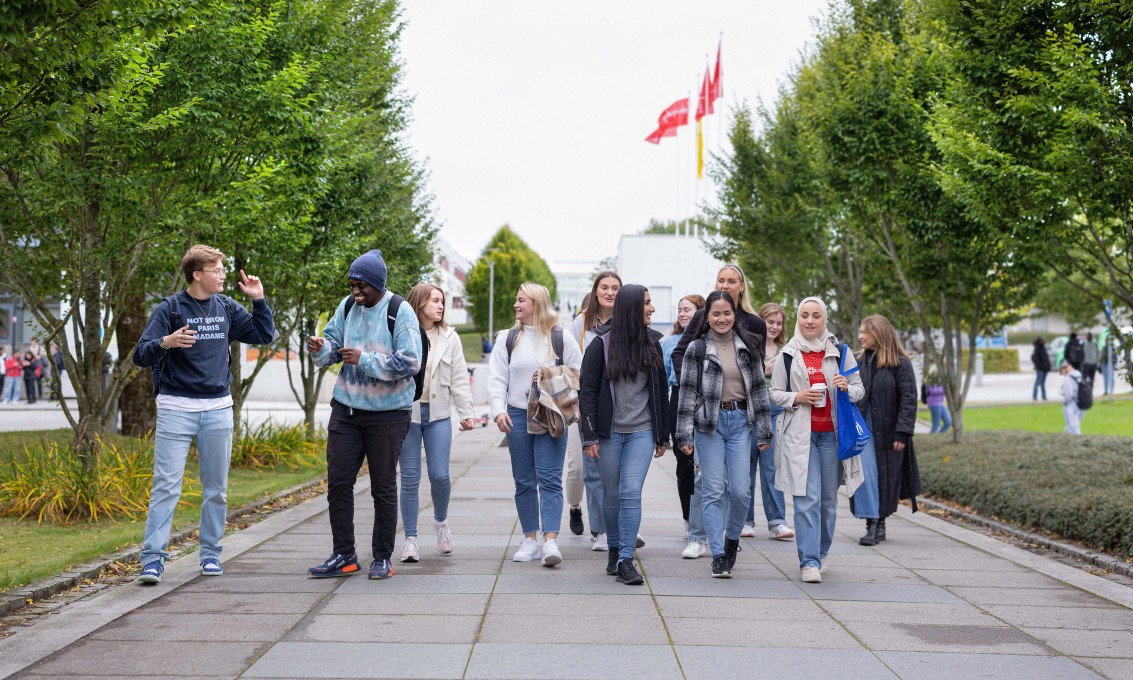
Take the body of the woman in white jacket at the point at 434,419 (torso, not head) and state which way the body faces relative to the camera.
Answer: toward the camera

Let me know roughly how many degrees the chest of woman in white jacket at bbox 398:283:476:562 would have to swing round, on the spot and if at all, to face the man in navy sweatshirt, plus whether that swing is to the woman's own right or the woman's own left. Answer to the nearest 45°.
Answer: approximately 45° to the woman's own right

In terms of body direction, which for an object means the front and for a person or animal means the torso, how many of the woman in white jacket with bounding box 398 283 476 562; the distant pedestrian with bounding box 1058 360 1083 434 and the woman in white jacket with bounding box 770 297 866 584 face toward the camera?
2

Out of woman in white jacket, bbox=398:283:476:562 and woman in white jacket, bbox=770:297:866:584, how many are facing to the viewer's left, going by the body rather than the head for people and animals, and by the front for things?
0

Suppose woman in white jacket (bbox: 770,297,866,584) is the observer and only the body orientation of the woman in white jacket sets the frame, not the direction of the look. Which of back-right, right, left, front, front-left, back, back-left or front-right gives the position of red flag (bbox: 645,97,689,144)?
back

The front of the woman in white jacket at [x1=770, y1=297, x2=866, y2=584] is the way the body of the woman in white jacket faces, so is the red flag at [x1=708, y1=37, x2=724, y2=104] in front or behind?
behind

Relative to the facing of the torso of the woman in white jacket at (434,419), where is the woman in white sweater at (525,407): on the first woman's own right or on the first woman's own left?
on the first woman's own left

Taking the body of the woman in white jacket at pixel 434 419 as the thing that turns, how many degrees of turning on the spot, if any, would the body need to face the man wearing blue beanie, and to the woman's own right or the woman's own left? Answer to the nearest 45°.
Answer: approximately 45° to the woman's own right

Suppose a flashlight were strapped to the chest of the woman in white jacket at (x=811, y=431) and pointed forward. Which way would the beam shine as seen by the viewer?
toward the camera
